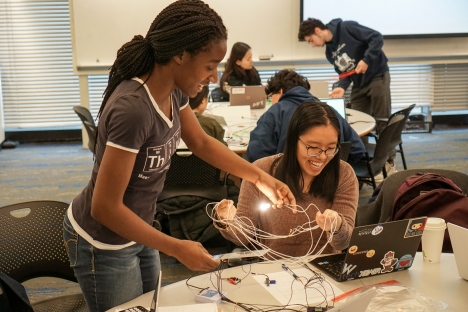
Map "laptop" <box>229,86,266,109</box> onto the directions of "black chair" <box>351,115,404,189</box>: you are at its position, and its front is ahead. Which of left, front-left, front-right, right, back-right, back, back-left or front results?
front

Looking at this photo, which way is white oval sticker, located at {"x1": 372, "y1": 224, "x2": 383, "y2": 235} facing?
toward the camera

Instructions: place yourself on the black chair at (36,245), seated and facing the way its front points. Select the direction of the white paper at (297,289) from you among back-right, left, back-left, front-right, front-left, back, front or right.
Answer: front

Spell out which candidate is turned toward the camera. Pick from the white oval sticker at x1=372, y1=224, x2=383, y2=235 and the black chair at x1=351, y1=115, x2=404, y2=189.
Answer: the white oval sticker

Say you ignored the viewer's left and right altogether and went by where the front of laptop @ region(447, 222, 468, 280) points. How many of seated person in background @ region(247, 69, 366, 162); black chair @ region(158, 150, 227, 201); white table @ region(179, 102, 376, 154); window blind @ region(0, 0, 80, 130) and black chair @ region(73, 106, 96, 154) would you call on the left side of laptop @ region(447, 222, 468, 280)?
5

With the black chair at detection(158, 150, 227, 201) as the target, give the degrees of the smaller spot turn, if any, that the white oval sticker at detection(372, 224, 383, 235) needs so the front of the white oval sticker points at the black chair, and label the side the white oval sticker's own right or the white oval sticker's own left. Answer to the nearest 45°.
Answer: approximately 135° to the white oval sticker's own right

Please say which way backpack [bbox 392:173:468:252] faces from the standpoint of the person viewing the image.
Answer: facing the viewer

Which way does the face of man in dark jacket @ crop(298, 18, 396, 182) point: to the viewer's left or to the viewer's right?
to the viewer's left

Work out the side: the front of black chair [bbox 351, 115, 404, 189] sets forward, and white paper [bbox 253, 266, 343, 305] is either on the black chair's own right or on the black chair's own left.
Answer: on the black chair's own left

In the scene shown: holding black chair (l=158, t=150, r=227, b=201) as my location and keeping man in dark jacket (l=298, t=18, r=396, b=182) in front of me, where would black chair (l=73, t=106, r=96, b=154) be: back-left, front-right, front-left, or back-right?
front-left

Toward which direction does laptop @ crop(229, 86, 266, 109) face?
away from the camera

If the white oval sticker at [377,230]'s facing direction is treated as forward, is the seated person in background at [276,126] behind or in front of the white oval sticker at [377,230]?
behind
